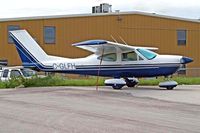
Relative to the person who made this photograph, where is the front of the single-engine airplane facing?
facing to the right of the viewer

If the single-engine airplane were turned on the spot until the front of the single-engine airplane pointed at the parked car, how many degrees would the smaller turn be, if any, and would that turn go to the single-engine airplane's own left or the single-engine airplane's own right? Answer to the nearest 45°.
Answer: approximately 135° to the single-engine airplane's own left
